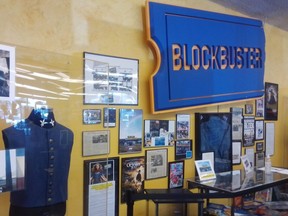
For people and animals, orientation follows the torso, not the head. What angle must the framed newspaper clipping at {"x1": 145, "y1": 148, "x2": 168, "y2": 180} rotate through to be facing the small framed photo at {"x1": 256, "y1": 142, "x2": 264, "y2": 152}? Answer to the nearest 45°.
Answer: approximately 90° to its left

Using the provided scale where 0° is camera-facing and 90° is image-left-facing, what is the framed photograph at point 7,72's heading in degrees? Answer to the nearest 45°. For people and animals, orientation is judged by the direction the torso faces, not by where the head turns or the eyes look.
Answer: approximately 315°

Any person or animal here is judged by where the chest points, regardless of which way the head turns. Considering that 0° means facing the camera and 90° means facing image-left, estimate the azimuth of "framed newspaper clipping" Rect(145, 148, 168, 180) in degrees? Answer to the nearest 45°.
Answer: approximately 315°

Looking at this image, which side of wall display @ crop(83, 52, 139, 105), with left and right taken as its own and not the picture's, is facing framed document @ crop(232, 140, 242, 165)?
left

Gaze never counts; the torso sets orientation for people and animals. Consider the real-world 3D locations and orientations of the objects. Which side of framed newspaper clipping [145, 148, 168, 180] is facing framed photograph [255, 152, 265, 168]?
left

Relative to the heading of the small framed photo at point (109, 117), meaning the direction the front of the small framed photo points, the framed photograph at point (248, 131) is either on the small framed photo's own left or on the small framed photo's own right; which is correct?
on the small framed photo's own left
